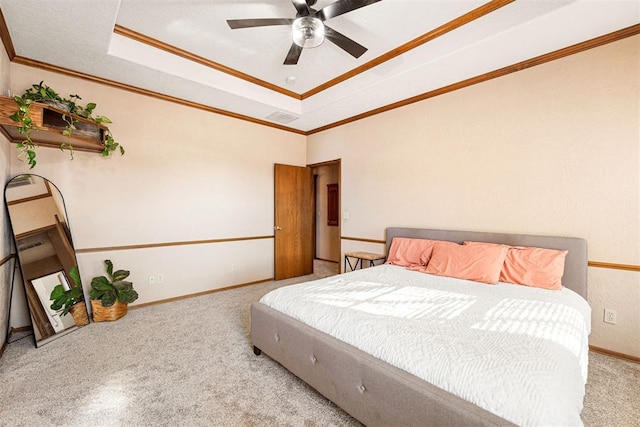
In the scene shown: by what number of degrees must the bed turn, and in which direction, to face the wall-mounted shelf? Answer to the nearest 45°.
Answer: approximately 45° to its right

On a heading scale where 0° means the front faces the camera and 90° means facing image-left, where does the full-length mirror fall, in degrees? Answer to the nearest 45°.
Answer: approximately 315°

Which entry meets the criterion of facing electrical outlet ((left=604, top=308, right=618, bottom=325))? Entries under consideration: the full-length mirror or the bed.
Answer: the full-length mirror

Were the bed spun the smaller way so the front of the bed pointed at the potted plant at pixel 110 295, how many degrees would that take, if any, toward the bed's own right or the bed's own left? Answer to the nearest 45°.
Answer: approximately 45° to the bed's own right

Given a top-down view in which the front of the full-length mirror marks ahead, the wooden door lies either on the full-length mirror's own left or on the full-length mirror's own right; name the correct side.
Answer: on the full-length mirror's own left

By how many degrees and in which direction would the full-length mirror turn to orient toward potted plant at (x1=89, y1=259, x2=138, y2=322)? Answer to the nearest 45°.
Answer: approximately 45° to its left

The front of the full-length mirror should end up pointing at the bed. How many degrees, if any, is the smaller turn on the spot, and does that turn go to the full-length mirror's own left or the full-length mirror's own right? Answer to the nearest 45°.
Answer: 0° — it already faces it

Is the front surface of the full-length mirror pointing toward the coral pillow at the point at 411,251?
yes

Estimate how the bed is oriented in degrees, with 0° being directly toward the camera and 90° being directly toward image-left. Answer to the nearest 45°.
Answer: approximately 45°

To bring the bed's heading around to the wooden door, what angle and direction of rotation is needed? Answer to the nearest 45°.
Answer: approximately 90° to its right

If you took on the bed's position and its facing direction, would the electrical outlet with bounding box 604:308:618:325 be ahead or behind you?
behind

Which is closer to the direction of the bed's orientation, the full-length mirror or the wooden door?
the full-length mirror

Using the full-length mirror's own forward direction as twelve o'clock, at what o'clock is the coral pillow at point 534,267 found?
The coral pillow is roughly at 12 o'clock from the full-length mirror.

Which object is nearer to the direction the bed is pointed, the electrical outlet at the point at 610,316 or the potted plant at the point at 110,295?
the potted plant
